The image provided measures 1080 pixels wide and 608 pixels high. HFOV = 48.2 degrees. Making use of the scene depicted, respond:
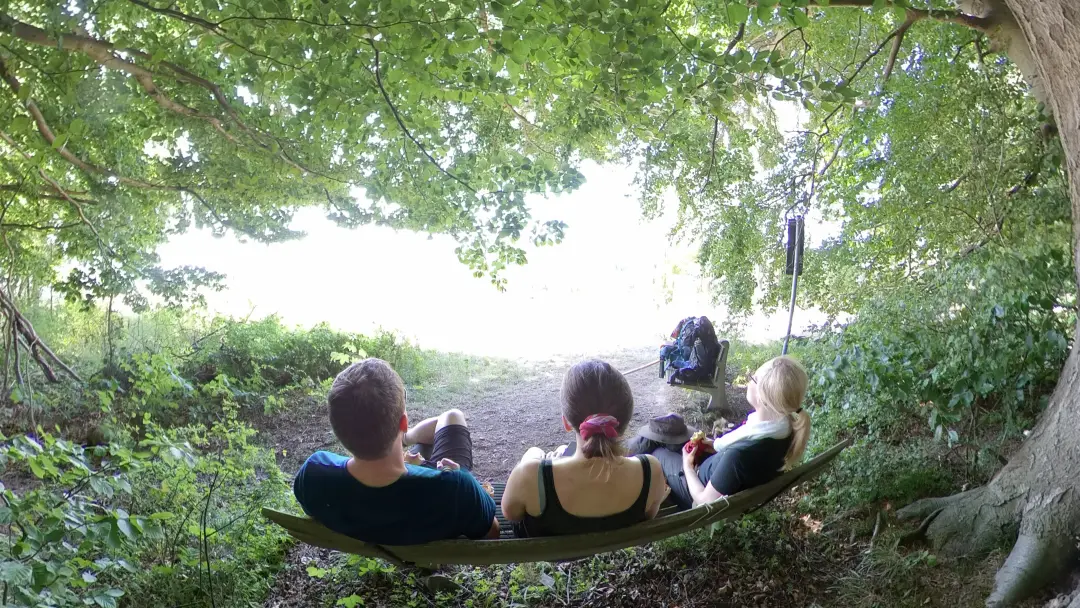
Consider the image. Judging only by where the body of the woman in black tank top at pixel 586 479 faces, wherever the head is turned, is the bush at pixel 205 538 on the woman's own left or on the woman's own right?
on the woman's own left

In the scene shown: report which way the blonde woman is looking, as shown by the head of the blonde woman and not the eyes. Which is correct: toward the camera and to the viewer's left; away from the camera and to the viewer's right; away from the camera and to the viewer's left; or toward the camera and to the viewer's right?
away from the camera and to the viewer's left

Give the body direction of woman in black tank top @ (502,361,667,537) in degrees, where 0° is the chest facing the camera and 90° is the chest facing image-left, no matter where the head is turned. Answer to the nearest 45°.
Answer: approximately 180°

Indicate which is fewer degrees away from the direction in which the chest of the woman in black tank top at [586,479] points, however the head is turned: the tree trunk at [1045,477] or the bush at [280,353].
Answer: the bush

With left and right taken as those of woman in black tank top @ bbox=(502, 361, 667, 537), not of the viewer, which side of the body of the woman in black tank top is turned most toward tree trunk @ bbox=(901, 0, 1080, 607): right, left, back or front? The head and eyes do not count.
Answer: right

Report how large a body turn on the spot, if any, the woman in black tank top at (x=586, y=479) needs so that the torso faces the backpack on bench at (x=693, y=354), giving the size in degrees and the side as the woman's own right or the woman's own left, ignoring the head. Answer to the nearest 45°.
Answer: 0° — they already face it

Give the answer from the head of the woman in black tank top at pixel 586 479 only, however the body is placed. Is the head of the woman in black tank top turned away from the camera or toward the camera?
away from the camera
